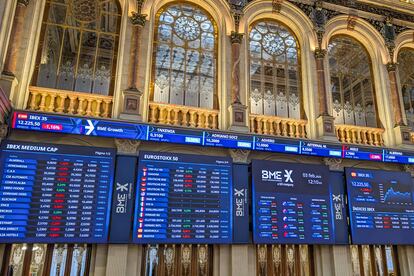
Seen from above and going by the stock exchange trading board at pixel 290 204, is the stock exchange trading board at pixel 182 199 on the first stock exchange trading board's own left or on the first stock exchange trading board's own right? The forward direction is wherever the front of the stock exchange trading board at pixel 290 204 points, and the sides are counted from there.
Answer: on the first stock exchange trading board's own right

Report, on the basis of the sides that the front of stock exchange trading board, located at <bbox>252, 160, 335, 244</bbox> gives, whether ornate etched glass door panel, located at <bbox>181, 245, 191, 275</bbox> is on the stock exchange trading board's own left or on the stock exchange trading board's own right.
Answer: on the stock exchange trading board's own right

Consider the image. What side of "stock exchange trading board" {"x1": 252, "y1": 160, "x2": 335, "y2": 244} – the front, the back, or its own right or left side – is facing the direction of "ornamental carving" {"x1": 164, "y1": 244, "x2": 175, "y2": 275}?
right

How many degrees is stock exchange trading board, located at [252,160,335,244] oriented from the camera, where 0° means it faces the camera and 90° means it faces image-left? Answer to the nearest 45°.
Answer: approximately 0°

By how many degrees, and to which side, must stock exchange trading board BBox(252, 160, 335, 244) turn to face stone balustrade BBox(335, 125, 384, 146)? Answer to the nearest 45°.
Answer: approximately 135° to its left

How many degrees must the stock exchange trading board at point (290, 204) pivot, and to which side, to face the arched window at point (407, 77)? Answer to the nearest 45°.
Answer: approximately 135° to its left

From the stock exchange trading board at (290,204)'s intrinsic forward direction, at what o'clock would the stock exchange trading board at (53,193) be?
the stock exchange trading board at (53,193) is roughly at 2 o'clock from the stock exchange trading board at (290,204).
